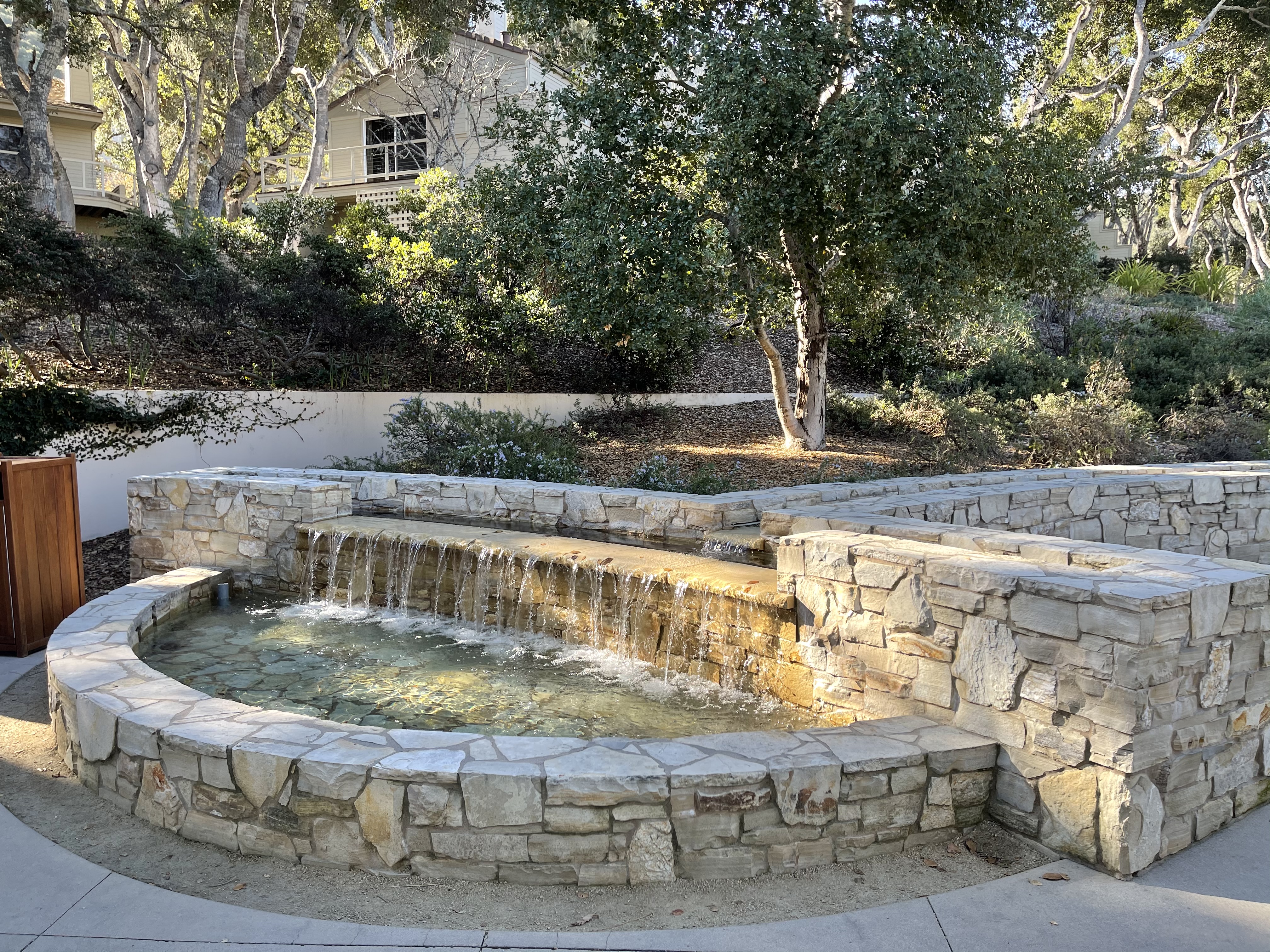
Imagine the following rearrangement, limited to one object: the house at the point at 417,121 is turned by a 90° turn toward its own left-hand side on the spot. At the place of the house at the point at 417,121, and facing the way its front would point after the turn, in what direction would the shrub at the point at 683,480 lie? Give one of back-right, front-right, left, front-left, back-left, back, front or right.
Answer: right

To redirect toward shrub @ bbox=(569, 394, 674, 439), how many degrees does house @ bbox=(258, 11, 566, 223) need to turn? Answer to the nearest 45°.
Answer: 0° — it already faces it

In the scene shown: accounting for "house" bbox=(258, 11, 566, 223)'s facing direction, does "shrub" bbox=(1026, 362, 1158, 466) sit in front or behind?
in front

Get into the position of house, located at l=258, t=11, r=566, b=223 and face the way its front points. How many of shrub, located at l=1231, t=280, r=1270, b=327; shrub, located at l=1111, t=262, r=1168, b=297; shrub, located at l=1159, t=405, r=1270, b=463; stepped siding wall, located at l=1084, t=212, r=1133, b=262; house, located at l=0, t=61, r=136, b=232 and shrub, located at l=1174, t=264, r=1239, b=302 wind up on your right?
1

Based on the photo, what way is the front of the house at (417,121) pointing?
toward the camera

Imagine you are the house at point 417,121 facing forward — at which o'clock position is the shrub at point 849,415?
The shrub is roughly at 11 o'clock from the house.

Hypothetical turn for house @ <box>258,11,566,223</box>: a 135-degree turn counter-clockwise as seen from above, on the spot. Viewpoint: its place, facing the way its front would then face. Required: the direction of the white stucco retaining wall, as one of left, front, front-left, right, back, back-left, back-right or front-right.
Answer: back-right

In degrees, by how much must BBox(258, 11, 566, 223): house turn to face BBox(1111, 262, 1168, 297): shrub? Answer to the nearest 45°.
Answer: approximately 90° to its left

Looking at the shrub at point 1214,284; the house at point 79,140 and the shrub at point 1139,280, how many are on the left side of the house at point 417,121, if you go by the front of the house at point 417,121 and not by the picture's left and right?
2

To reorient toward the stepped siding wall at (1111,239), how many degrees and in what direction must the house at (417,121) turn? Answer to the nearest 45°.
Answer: approximately 90° to its left

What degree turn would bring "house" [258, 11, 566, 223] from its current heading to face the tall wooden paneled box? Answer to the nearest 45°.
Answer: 0° — it already faces it

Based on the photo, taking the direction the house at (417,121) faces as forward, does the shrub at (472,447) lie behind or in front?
in front

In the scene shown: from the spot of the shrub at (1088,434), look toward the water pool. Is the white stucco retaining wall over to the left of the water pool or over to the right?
right

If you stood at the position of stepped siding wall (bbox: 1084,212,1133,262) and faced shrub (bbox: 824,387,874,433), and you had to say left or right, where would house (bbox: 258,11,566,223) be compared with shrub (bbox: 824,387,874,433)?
right

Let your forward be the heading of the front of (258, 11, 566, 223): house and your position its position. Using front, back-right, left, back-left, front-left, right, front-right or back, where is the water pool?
front
